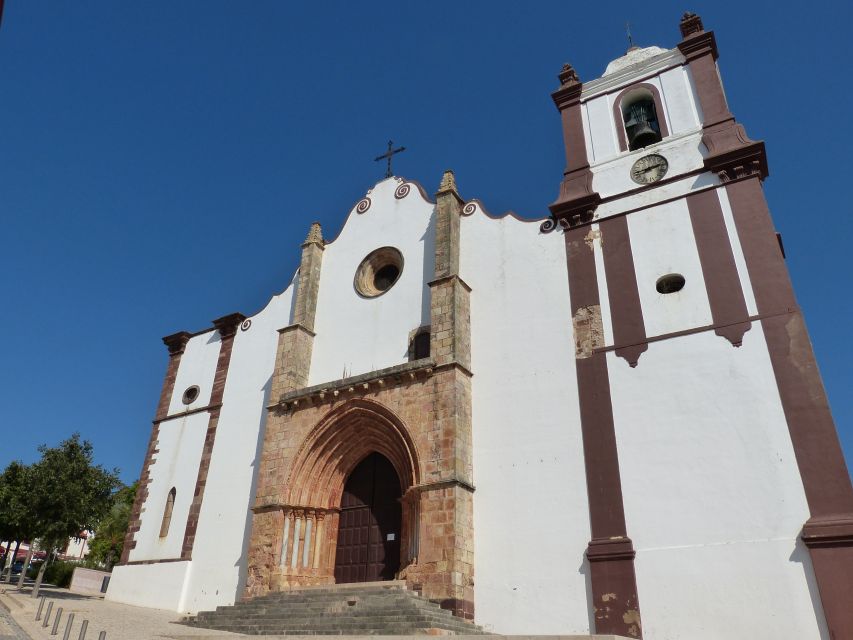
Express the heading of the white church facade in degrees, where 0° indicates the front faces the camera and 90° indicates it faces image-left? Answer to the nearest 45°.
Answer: approximately 45°

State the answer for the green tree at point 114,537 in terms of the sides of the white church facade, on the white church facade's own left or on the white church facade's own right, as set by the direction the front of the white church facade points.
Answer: on the white church facade's own right

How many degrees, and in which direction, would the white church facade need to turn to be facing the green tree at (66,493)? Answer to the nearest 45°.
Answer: approximately 45° to its right
